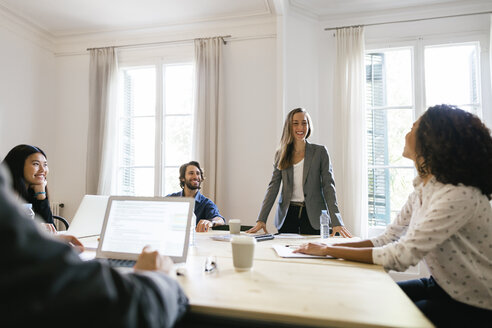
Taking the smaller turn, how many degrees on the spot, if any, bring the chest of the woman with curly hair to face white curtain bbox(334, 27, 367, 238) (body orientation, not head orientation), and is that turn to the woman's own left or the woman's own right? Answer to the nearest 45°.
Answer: approximately 90° to the woman's own right

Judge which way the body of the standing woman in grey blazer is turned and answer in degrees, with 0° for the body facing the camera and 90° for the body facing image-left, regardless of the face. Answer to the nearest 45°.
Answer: approximately 0°

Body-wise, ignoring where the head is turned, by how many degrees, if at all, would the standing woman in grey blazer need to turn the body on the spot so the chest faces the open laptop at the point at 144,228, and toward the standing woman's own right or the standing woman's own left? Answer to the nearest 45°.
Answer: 0° — they already face it

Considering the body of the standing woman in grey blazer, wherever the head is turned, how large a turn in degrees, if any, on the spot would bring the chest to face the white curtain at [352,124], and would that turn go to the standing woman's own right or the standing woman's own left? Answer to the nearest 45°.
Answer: approximately 135° to the standing woman's own left

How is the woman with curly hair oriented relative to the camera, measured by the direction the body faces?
to the viewer's left

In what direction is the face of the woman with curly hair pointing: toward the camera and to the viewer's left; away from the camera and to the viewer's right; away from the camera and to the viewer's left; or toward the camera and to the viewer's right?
away from the camera and to the viewer's left

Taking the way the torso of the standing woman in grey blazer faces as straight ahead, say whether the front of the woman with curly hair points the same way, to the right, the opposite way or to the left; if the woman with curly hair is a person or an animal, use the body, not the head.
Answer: to the right

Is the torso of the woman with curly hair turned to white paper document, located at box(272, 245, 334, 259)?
yes

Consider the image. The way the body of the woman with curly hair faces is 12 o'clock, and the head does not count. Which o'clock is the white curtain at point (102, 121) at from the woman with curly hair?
The white curtain is roughly at 1 o'clock from the woman with curly hair.

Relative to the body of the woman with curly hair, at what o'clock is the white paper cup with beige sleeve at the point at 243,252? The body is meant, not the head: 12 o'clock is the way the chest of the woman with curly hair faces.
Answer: The white paper cup with beige sleeve is roughly at 11 o'clock from the woman with curly hair.

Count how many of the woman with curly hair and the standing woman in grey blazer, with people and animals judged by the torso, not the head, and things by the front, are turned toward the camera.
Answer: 1

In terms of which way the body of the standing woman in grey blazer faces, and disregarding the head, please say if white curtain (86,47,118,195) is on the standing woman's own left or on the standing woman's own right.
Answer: on the standing woman's own right
